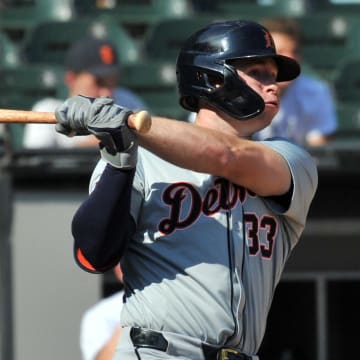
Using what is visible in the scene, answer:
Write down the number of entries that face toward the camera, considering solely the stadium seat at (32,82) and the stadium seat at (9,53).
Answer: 2

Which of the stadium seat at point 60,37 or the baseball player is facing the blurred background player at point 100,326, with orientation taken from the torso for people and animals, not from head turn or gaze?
the stadium seat

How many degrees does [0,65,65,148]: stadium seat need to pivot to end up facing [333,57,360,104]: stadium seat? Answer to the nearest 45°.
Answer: approximately 90° to its left

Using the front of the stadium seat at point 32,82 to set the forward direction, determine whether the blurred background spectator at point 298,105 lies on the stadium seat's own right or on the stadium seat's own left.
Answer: on the stadium seat's own left

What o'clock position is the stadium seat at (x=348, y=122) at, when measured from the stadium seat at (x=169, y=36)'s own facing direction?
the stadium seat at (x=348, y=122) is roughly at 10 o'clock from the stadium seat at (x=169, y=36).

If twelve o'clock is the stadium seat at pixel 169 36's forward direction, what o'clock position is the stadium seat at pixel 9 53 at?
the stadium seat at pixel 9 53 is roughly at 3 o'clock from the stadium seat at pixel 169 36.

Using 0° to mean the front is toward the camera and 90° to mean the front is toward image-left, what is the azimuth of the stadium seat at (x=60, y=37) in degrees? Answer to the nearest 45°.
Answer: approximately 0°

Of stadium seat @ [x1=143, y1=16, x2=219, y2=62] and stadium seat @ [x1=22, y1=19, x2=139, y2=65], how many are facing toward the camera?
2

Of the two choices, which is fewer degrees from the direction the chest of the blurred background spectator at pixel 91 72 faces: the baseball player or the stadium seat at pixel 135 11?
the baseball player

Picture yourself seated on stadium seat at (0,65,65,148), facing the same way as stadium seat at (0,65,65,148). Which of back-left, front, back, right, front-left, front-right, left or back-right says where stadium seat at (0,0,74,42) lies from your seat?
back

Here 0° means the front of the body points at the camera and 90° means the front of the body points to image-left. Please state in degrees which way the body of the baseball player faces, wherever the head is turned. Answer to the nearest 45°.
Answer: approximately 315°
